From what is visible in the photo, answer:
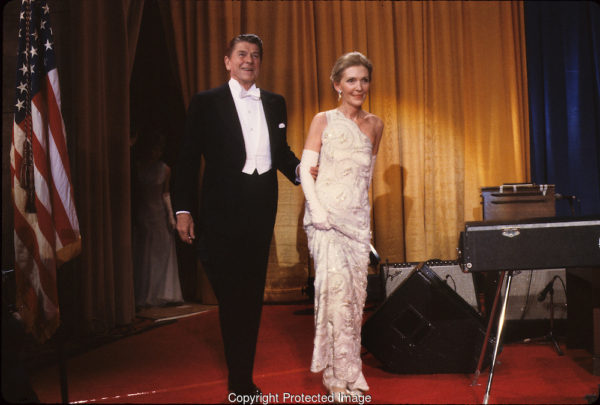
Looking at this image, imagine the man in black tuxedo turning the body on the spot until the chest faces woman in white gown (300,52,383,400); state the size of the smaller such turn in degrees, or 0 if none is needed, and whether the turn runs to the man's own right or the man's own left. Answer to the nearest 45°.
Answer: approximately 45° to the man's own left

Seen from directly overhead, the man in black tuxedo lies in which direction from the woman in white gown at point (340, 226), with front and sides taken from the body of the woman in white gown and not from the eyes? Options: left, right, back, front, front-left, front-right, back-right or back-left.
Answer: back-right

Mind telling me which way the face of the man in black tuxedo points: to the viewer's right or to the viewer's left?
to the viewer's right

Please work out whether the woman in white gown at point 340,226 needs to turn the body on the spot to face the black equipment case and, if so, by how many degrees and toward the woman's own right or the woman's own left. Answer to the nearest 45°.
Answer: approximately 45° to the woman's own left

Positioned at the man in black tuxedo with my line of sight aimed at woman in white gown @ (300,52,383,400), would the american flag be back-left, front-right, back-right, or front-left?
back-left

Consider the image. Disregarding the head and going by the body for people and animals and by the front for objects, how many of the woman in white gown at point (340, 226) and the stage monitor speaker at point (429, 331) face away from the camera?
0

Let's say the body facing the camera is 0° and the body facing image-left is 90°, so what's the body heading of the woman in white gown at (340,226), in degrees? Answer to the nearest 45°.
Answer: approximately 315°

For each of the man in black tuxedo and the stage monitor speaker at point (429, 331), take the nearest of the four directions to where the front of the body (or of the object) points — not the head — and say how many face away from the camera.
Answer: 0

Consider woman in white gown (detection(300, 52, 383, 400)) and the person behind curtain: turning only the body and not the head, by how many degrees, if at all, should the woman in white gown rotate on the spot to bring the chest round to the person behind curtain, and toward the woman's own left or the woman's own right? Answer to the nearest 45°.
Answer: approximately 180°
